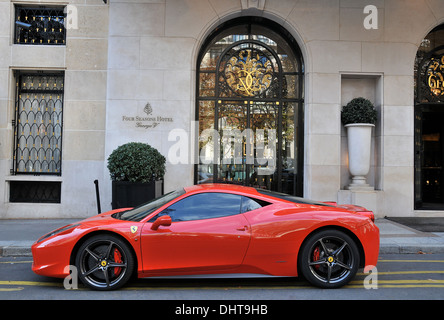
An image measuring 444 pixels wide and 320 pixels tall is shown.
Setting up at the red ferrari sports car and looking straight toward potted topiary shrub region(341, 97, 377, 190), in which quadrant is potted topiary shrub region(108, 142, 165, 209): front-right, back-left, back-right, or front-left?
front-left

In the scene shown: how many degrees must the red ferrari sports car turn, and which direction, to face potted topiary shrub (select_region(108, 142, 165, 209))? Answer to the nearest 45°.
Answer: approximately 45° to its right

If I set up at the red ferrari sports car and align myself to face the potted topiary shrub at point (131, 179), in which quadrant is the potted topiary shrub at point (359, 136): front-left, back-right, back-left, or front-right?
front-right

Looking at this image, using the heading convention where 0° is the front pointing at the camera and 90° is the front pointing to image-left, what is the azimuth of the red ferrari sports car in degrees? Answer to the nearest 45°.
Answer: approximately 90°

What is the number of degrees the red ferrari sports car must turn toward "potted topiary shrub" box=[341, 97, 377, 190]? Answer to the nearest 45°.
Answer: approximately 135° to its right

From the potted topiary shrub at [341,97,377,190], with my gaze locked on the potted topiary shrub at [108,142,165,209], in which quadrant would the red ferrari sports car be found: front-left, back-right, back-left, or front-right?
front-left
